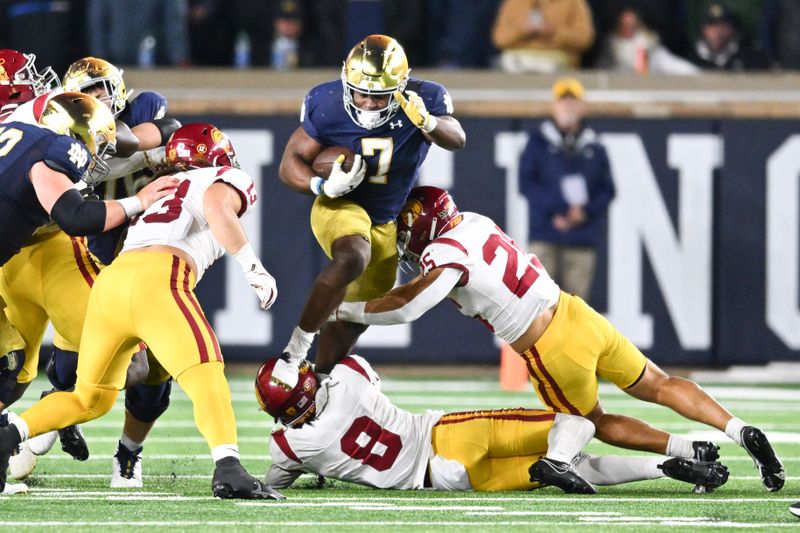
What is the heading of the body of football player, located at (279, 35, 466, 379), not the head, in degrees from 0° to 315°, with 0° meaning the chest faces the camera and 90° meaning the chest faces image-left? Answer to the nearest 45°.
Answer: approximately 0°

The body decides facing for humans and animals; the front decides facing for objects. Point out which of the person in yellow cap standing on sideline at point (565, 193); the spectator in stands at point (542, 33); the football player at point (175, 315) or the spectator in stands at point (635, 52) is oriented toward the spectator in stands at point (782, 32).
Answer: the football player

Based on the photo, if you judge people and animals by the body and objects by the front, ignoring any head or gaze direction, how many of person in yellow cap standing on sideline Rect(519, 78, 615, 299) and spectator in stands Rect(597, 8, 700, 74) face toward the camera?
2

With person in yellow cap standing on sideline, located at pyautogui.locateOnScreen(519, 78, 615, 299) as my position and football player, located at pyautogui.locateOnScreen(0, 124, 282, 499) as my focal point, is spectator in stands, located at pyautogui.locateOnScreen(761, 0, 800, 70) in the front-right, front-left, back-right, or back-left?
back-left

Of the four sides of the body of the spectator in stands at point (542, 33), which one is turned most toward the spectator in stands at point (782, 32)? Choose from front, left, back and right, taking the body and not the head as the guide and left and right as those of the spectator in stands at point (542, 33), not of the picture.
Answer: left

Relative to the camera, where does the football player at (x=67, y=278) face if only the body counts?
to the viewer's right

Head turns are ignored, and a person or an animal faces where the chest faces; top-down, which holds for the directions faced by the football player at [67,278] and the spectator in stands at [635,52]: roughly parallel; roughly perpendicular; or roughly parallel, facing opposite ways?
roughly perpendicular

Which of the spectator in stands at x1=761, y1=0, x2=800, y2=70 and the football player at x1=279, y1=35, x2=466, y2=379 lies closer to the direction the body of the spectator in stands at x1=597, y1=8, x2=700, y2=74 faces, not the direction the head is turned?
the football player

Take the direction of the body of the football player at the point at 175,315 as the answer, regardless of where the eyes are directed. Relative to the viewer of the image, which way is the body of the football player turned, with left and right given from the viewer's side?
facing away from the viewer and to the right of the viewer

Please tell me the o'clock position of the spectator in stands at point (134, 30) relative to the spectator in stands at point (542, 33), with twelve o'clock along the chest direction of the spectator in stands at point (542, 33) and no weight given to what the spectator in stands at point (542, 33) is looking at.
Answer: the spectator in stands at point (134, 30) is roughly at 3 o'clock from the spectator in stands at point (542, 33).

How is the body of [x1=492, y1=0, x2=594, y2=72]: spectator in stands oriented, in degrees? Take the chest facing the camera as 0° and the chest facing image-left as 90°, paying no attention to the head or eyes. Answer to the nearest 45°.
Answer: approximately 0°
